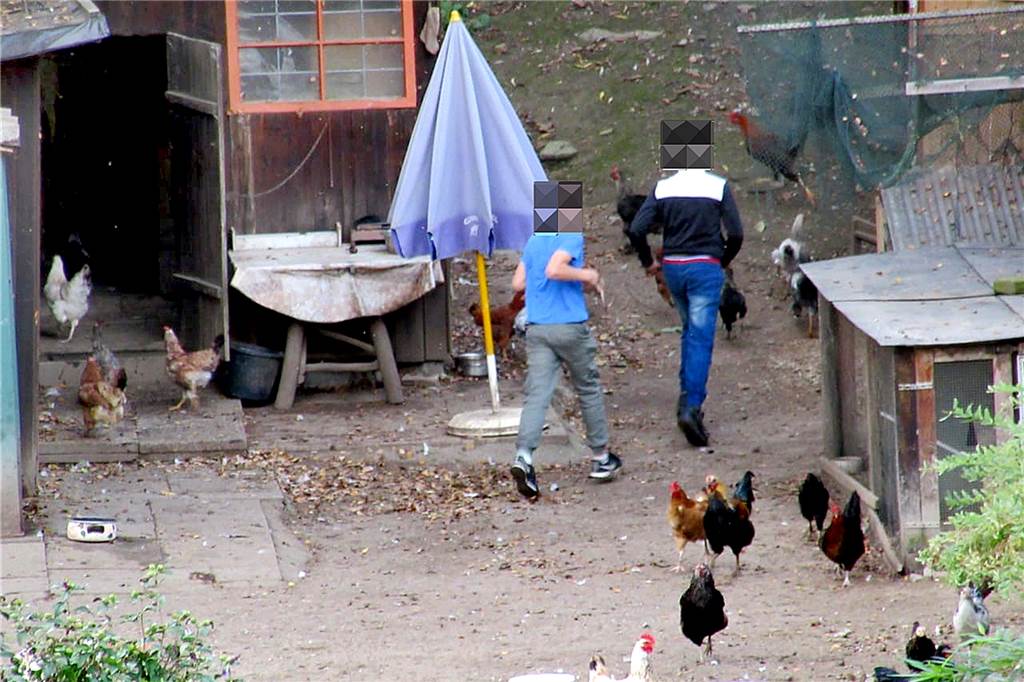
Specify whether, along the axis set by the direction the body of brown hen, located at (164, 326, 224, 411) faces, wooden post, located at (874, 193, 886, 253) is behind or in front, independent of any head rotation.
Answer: behind

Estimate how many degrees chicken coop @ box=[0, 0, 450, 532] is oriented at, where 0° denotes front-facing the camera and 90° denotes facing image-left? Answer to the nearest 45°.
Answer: approximately 0°

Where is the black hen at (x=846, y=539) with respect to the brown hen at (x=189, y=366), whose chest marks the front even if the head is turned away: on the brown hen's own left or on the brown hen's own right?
on the brown hen's own left

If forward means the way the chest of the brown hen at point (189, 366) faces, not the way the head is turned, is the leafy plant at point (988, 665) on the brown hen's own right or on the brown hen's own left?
on the brown hen's own left

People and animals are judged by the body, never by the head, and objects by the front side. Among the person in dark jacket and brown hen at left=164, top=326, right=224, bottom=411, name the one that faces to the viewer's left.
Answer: the brown hen

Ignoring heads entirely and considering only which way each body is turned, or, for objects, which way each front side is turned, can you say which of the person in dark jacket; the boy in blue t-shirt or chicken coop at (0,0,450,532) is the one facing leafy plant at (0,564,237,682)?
the chicken coop

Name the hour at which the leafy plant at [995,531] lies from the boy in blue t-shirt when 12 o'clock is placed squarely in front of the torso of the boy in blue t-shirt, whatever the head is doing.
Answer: The leafy plant is roughly at 4 o'clock from the boy in blue t-shirt.

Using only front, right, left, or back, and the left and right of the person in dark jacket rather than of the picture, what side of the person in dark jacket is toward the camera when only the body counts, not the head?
back
